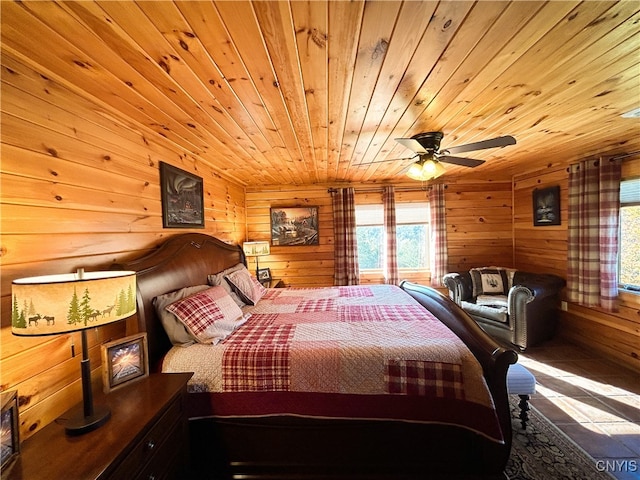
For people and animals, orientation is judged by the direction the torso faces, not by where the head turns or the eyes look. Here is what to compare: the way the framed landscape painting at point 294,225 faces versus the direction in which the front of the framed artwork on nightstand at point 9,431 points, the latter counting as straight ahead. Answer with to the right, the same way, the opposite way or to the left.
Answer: to the right

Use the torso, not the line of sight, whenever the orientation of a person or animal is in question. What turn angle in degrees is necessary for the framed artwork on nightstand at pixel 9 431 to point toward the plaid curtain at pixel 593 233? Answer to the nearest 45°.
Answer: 0° — it already faces it

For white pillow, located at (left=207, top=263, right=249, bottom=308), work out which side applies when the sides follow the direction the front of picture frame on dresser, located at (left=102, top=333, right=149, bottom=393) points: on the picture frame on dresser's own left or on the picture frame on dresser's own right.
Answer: on the picture frame on dresser's own left

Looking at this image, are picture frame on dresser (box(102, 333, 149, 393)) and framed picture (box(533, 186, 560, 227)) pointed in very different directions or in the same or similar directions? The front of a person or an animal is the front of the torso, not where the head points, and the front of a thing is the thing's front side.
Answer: very different directions

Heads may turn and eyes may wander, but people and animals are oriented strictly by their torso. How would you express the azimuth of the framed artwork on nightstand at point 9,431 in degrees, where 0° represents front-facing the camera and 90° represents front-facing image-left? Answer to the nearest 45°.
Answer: approximately 315°

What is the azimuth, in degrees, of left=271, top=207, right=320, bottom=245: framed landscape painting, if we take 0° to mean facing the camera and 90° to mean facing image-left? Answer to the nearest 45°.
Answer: approximately 0°

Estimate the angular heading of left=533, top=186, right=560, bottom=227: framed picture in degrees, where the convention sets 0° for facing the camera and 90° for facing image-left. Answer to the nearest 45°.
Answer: approximately 45°

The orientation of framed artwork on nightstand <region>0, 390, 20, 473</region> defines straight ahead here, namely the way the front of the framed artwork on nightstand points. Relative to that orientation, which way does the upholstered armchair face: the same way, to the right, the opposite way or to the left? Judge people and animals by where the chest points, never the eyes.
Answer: the opposite way

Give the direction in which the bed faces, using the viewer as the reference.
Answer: facing to the right of the viewer

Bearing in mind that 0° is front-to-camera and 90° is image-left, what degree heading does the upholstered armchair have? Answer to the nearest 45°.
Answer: approximately 45°

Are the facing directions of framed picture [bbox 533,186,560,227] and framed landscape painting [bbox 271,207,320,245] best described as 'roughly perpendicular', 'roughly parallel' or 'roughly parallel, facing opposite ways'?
roughly perpendicular
